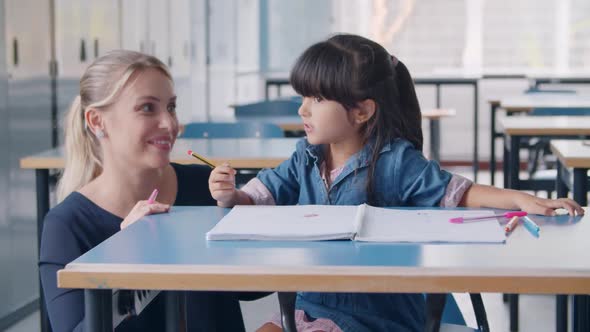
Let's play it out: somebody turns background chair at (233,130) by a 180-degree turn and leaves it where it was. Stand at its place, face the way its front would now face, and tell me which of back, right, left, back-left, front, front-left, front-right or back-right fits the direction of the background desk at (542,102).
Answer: front-right

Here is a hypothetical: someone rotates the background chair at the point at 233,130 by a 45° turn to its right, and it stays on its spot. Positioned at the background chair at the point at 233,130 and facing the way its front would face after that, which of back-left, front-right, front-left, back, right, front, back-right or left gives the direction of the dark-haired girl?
front-left

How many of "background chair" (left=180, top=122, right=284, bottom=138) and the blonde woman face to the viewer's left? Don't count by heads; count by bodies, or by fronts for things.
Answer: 0

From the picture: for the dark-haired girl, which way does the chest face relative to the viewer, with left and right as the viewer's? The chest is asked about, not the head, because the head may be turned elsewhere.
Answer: facing the viewer and to the left of the viewer

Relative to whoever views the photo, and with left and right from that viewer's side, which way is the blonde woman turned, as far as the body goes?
facing the viewer and to the right of the viewer

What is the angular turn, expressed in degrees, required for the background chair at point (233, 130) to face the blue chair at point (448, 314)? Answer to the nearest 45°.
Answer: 0° — it already faces it

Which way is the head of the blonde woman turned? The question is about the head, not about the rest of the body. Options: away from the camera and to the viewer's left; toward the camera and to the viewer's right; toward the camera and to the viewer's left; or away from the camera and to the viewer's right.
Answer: toward the camera and to the viewer's right

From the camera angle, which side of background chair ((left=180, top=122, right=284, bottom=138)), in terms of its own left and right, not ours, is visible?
front

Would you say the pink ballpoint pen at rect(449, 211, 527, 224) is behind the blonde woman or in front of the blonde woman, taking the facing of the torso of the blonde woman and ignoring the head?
in front

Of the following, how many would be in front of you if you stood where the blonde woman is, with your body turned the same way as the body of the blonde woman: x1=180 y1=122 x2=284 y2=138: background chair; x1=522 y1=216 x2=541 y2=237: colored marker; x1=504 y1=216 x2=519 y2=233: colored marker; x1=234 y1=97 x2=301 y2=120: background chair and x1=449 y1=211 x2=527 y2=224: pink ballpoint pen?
3

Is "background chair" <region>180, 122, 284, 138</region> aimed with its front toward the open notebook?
yes

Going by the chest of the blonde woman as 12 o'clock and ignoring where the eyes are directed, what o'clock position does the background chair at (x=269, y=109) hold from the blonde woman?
The background chair is roughly at 8 o'clock from the blonde woman.

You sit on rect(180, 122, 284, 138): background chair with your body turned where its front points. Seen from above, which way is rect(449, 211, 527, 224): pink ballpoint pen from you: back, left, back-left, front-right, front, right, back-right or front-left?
front

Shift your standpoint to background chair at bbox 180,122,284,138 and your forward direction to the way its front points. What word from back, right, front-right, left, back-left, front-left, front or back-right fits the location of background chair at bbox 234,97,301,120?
back
